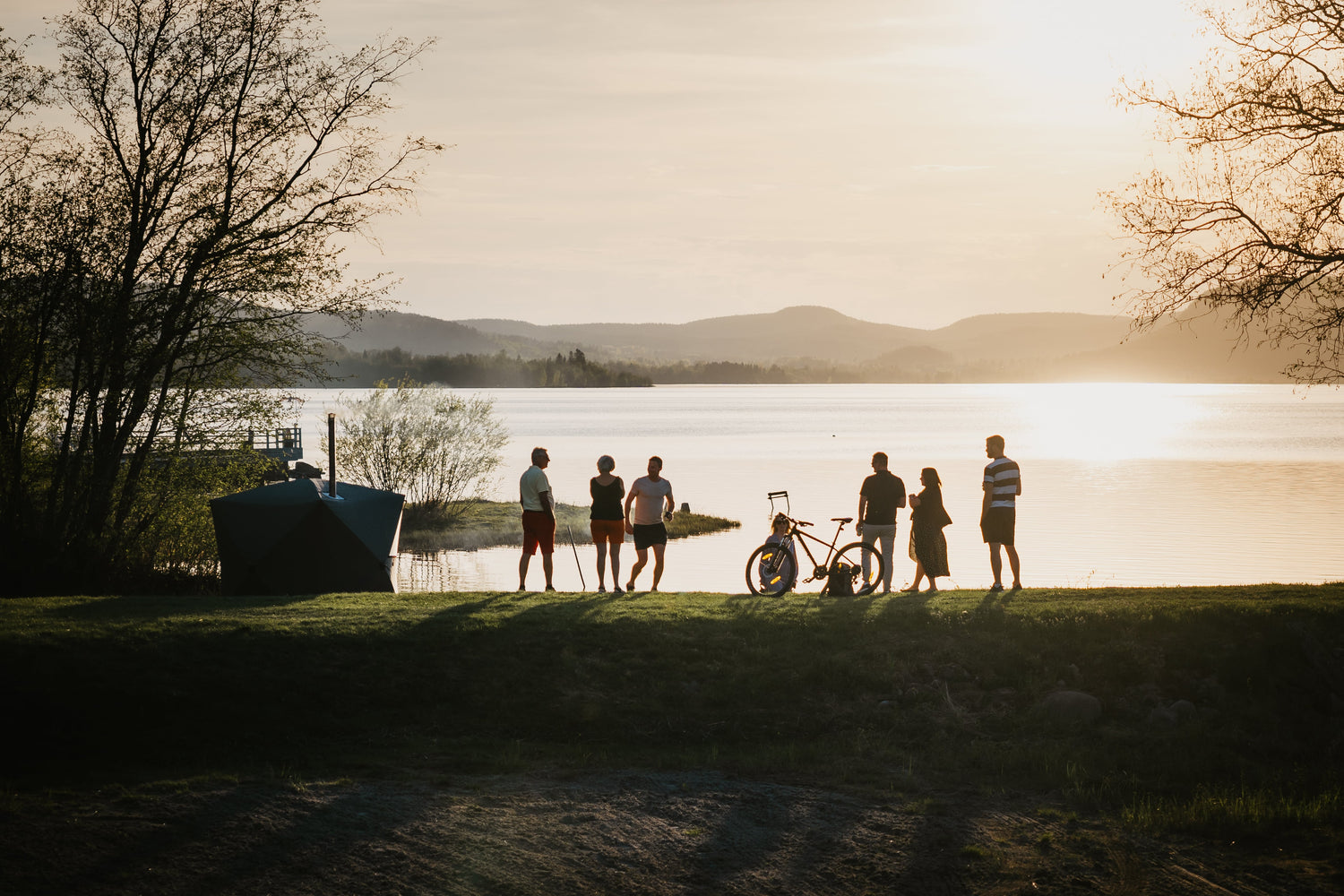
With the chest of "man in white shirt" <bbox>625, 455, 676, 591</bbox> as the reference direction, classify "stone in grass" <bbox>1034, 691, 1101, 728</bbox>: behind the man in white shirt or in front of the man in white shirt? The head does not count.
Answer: in front

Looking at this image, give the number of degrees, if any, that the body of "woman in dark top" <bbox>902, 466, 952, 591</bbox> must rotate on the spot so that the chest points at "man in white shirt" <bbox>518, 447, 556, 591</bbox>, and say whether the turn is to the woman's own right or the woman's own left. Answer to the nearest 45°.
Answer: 0° — they already face them

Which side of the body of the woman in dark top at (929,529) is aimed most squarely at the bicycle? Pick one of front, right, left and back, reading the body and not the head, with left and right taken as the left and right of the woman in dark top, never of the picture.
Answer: front

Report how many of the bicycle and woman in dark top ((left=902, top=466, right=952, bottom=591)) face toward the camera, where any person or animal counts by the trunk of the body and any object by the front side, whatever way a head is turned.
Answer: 0

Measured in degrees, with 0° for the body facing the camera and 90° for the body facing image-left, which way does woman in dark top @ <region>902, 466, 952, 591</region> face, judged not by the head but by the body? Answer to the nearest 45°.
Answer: approximately 90°

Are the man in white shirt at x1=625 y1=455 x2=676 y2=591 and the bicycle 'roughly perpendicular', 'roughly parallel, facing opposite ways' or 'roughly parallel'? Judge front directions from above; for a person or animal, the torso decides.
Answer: roughly perpendicular

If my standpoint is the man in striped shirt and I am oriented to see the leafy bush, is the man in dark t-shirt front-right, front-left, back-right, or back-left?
front-left

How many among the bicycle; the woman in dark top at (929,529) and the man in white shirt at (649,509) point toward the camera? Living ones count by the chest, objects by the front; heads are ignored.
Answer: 1

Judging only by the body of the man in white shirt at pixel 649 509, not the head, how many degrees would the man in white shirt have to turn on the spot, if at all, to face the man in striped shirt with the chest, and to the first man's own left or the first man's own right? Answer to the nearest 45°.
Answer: approximately 90° to the first man's own left

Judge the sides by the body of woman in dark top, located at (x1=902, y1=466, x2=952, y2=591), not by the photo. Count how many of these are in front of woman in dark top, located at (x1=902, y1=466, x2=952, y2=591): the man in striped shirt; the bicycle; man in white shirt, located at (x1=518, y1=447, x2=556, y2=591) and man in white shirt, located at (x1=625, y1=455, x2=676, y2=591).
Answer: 3

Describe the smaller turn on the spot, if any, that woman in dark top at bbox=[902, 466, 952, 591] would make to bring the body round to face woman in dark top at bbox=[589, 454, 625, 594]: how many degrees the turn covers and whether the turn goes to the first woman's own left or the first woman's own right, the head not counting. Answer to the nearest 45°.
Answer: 0° — they already face them

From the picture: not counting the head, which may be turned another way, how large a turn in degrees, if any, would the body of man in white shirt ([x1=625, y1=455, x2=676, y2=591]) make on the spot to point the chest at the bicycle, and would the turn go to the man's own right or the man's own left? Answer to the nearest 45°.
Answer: approximately 90° to the man's own left
